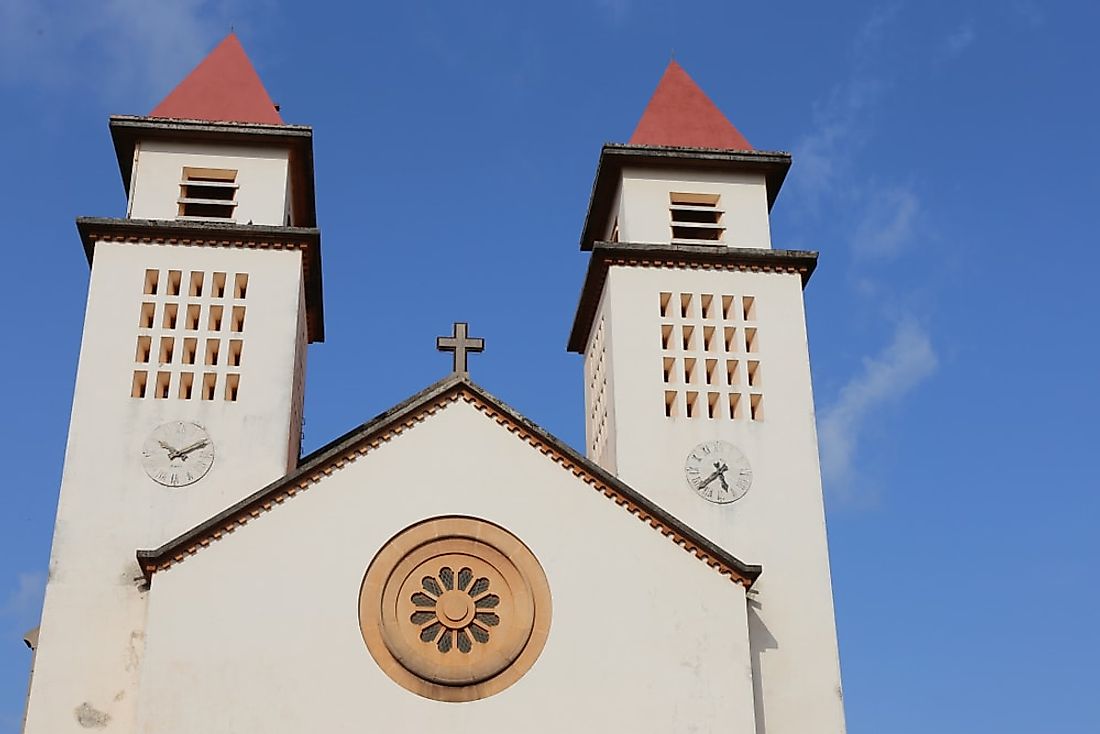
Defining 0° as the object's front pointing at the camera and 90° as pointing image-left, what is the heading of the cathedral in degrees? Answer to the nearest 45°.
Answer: approximately 0°
